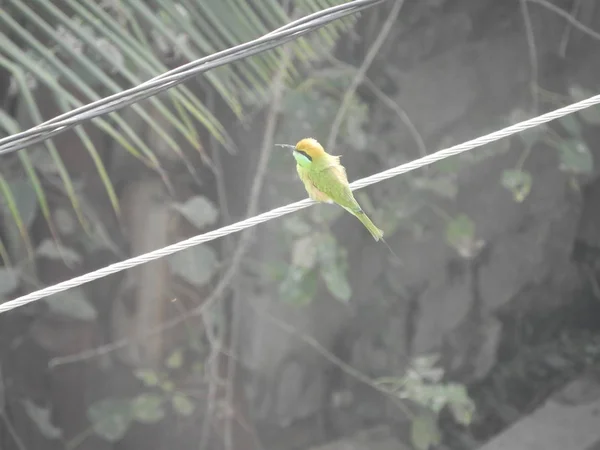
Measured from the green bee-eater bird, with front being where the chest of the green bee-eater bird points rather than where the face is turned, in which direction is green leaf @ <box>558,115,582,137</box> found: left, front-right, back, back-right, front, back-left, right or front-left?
back-right

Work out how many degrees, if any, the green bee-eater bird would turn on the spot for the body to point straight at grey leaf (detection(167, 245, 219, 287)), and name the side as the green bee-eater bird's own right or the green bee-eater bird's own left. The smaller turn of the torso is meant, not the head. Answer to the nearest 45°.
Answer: approximately 45° to the green bee-eater bird's own right

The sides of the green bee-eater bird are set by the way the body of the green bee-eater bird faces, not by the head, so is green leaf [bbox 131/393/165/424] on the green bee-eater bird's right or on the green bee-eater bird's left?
on the green bee-eater bird's right

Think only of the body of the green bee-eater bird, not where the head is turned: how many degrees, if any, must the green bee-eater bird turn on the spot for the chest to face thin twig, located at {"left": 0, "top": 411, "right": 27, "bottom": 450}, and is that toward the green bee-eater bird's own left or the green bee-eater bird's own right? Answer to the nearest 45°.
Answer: approximately 45° to the green bee-eater bird's own right

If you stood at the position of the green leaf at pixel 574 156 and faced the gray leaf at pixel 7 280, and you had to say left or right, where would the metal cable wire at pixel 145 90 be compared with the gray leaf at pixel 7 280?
left

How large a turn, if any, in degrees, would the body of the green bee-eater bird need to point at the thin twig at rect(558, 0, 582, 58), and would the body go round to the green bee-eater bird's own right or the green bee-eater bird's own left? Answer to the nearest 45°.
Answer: approximately 135° to the green bee-eater bird's own right

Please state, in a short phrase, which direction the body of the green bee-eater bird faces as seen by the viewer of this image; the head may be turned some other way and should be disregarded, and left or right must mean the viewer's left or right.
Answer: facing to the left of the viewer
